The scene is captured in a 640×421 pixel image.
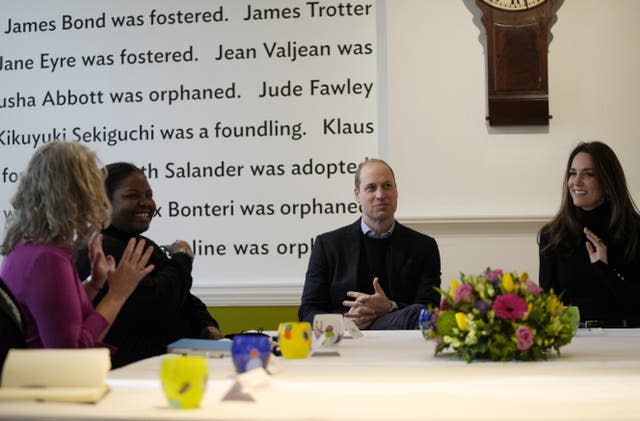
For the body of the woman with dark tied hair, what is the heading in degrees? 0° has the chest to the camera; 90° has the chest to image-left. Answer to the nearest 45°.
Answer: approximately 315°

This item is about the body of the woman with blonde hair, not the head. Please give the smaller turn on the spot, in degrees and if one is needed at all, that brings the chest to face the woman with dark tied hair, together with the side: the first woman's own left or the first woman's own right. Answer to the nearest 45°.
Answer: approximately 45° to the first woman's own left

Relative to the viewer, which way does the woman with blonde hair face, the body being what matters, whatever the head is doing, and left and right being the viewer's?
facing away from the viewer and to the right of the viewer

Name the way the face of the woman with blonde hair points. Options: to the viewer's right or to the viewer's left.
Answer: to the viewer's right

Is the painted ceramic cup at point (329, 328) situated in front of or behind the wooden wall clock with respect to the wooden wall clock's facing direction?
in front

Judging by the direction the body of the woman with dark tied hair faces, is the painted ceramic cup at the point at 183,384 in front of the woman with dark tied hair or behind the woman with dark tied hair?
in front

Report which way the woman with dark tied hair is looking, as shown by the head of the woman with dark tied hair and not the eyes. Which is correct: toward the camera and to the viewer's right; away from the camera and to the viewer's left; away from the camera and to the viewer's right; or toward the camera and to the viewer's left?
toward the camera and to the viewer's right

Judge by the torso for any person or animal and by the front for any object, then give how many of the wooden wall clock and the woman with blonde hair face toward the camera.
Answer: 1

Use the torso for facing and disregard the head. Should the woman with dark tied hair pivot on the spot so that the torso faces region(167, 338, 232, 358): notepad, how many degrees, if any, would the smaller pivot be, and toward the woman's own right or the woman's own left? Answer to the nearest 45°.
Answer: approximately 45° to the woman's own right

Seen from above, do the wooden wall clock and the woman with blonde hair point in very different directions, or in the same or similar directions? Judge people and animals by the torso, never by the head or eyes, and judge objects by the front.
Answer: very different directions

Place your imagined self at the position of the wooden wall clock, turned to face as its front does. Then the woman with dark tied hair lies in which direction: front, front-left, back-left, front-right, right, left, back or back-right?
front-right
